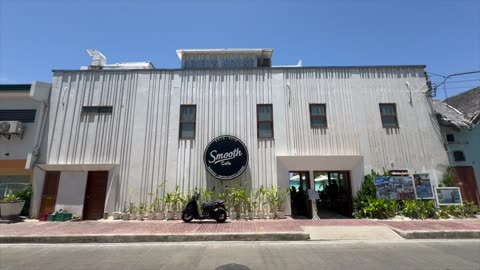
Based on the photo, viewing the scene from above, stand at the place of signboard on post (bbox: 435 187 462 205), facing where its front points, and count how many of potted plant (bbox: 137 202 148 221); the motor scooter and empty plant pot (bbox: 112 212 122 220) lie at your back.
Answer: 0

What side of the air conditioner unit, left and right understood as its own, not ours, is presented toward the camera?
front

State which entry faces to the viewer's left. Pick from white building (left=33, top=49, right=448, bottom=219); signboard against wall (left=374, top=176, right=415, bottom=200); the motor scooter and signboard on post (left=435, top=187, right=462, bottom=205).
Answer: the motor scooter

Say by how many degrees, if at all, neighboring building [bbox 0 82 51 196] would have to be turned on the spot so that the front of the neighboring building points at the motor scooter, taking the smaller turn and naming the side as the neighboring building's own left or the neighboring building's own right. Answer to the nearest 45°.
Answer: approximately 45° to the neighboring building's own left

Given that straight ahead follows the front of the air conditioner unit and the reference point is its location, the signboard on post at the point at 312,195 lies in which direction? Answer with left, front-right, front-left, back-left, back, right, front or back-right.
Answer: front-left

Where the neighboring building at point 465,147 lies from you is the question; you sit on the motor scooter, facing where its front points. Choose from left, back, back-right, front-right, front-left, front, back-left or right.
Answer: back

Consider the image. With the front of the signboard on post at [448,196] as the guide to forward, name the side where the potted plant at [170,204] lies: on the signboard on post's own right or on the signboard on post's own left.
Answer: on the signboard on post's own right

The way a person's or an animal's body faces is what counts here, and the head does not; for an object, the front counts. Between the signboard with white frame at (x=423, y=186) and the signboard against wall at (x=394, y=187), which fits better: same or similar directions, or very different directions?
same or similar directions

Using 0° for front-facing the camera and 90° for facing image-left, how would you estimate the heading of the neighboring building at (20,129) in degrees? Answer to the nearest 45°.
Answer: approximately 0°

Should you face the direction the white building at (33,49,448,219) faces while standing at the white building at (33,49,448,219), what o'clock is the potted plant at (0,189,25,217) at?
The potted plant is roughly at 3 o'clock from the white building.

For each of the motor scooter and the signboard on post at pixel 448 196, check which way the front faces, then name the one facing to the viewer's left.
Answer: the motor scooter

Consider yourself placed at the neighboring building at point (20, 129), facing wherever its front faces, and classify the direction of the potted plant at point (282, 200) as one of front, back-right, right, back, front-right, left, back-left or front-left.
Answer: front-left

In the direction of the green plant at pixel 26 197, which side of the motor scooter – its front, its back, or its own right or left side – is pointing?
front

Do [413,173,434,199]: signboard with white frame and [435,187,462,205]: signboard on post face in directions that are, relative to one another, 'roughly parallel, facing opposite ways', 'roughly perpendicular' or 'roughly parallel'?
roughly parallel

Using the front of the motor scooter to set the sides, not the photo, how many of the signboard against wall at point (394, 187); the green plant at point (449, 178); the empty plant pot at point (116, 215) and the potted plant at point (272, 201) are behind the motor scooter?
3

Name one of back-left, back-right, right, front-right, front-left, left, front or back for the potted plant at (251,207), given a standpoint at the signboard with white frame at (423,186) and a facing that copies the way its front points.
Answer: front-right

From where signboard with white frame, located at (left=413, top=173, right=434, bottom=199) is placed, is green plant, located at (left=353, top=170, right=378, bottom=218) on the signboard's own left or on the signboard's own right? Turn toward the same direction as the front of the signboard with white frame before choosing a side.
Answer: on the signboard's own right

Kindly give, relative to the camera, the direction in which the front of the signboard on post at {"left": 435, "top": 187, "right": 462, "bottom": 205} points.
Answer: facing the viewer

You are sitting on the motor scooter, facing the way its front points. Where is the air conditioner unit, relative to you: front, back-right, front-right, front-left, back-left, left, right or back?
front

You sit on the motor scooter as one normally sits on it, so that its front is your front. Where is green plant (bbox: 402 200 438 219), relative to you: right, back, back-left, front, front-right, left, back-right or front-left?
back

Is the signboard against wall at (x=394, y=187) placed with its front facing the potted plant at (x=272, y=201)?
no

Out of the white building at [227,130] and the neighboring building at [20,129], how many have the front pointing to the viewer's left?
0

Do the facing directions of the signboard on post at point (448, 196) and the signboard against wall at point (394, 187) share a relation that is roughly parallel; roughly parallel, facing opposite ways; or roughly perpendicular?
roughly parallel

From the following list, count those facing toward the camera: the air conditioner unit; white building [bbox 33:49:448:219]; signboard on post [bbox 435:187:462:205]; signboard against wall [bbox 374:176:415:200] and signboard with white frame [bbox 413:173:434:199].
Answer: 5

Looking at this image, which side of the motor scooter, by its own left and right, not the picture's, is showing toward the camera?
left
